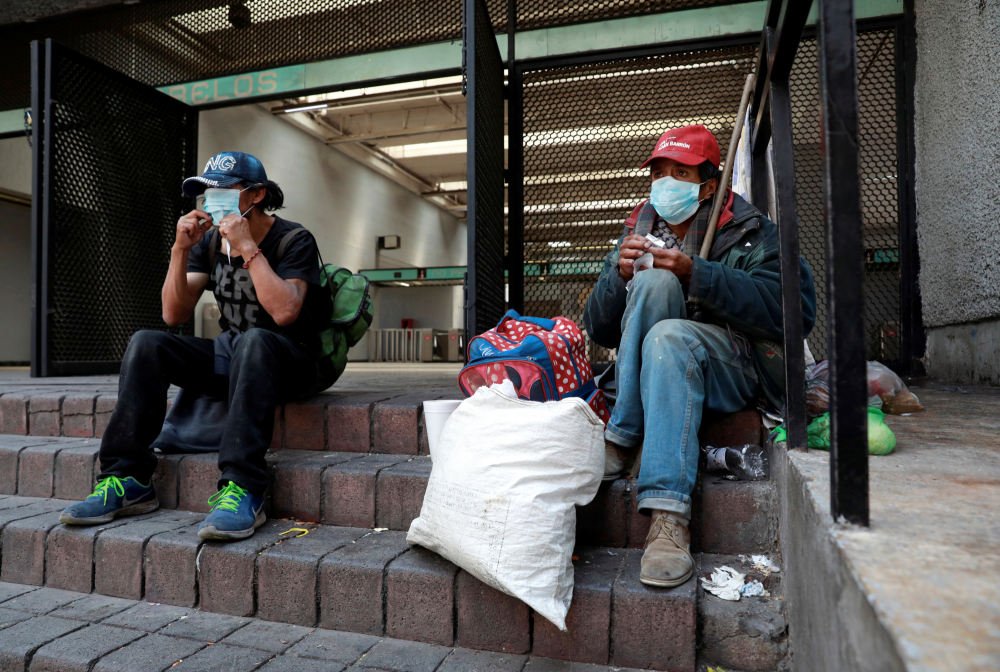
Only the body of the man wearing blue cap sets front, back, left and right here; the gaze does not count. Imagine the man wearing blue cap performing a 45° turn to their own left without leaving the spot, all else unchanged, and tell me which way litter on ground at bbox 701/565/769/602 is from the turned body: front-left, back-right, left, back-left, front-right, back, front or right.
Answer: front-left

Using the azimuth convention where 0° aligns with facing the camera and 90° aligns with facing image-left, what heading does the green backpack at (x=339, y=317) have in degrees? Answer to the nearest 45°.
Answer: approximately 225°

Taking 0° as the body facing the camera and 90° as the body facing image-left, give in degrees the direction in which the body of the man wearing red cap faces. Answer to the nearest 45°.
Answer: approximately 45°

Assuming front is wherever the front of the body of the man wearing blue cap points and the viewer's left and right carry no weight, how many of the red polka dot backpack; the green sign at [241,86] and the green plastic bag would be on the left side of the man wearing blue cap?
2

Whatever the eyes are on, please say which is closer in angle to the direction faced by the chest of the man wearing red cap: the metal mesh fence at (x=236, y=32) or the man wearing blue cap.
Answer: the man wearing blue cap

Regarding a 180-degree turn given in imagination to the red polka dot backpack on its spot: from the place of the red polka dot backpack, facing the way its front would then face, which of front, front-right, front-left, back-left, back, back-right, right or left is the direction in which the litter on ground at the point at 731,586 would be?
right

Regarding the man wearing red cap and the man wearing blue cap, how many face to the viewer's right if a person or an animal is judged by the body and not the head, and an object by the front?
0

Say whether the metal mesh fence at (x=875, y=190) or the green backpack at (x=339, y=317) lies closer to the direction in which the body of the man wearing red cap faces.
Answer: the green backpack

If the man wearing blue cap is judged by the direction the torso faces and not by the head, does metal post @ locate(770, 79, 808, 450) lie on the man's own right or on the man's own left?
on the man's own left

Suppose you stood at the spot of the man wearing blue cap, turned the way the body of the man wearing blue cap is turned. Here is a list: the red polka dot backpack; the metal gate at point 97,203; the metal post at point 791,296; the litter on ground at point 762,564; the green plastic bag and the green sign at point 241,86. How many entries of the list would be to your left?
4

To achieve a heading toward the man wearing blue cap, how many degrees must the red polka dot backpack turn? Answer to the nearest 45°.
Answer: approximately 45° to its right

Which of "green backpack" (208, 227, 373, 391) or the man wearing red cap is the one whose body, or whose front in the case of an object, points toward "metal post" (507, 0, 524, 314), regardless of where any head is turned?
the green backpack
